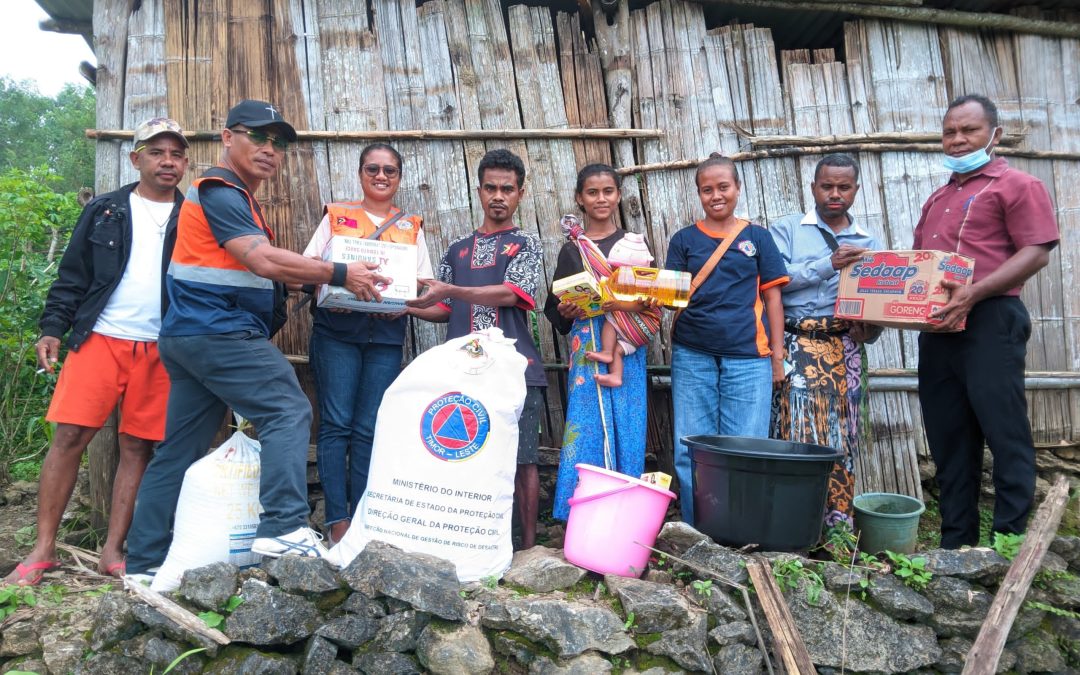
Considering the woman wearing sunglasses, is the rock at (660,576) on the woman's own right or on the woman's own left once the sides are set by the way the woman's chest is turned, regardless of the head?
on the woman's own left

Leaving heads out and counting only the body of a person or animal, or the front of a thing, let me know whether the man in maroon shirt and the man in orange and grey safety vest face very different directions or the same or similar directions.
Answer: very different directions

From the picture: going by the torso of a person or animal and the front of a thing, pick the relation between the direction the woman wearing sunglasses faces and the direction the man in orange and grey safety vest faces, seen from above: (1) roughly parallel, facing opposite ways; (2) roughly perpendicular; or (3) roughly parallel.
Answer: roughly perpendicular

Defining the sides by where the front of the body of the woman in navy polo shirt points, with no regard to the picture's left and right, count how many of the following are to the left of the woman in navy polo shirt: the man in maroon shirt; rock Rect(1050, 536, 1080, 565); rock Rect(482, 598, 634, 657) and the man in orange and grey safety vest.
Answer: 2

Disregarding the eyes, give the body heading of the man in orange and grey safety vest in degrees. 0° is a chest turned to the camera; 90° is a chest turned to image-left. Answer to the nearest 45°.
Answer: approximately 270°

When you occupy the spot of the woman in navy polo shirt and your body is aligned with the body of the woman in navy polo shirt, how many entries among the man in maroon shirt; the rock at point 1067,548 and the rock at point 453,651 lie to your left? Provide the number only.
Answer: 2
